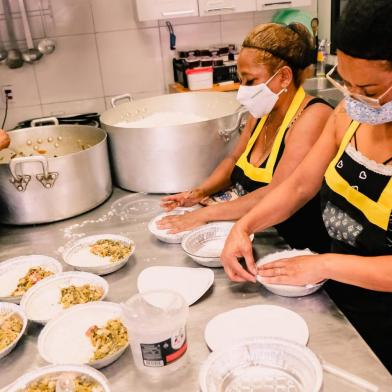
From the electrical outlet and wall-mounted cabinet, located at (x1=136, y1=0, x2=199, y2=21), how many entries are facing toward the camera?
2

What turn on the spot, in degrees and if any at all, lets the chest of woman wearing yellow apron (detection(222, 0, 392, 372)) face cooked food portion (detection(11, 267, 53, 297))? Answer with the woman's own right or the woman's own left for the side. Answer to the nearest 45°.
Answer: approximately 45° to the woman's own right

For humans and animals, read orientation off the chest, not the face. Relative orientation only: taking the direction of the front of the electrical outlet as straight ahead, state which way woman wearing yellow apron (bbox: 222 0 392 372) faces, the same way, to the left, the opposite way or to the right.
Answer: to the right

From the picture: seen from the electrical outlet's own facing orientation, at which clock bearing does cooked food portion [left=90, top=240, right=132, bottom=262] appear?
The cooked food portion is roughly at 12 o'clock from the electrical outlet.

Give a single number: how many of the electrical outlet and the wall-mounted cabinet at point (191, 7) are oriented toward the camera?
2

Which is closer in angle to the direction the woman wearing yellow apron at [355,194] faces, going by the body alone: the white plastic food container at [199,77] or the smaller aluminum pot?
the smaller aluminum pot

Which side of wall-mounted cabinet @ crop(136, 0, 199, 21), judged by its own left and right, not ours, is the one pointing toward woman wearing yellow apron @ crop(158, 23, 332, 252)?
front

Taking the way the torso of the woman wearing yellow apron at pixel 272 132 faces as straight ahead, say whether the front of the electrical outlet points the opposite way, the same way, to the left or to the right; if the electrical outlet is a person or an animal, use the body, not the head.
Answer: to the left

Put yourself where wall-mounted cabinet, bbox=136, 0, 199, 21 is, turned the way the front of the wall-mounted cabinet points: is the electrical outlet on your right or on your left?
on your right

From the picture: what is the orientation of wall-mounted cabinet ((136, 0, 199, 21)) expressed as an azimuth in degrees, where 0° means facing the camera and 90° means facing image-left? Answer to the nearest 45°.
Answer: approximately 0°

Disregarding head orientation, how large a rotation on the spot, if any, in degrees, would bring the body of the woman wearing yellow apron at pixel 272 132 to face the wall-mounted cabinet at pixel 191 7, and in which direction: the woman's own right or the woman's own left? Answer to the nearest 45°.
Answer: approximately 135° to the woman's own right

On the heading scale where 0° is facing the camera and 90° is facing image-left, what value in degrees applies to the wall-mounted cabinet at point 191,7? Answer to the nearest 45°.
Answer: approximately 0°
